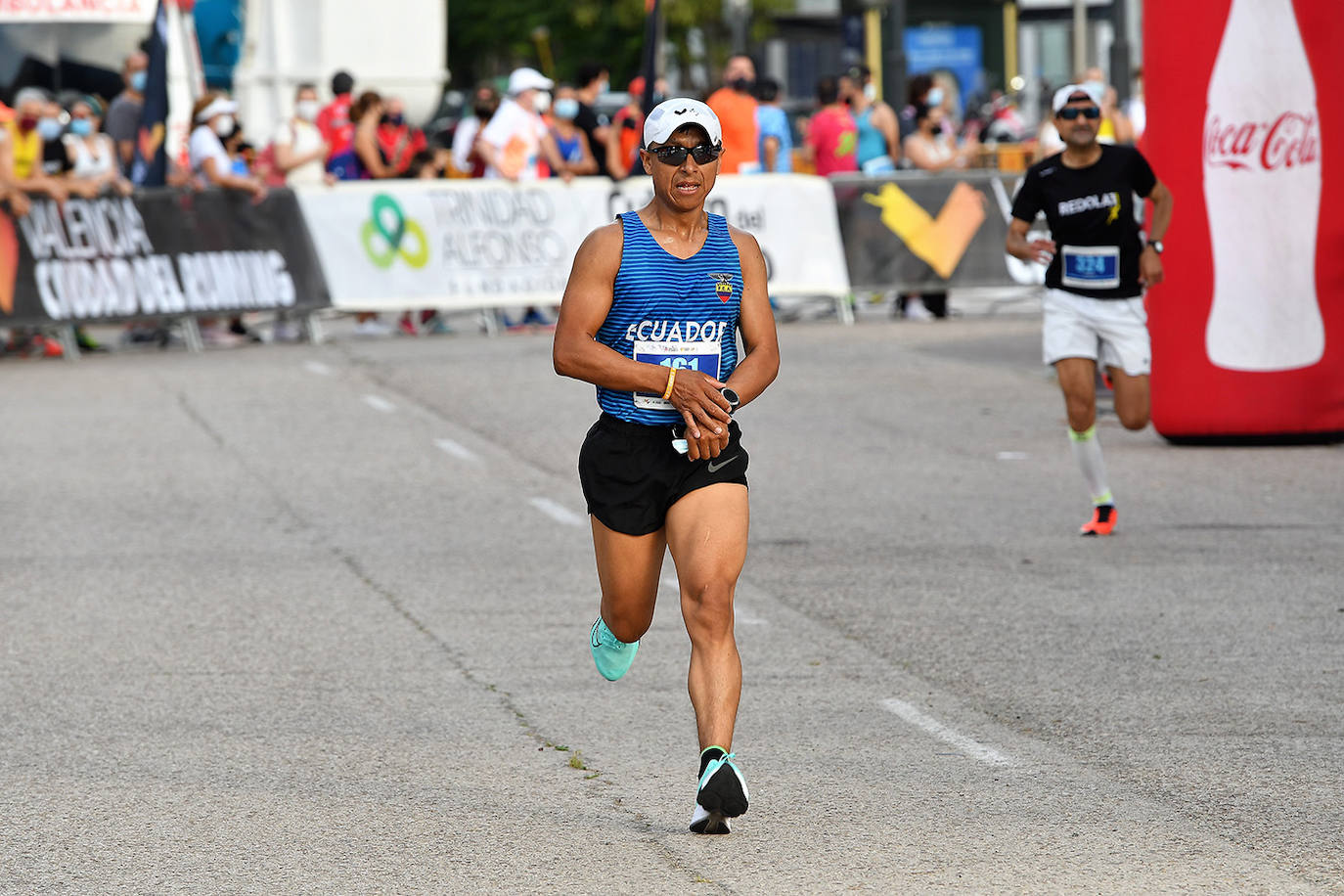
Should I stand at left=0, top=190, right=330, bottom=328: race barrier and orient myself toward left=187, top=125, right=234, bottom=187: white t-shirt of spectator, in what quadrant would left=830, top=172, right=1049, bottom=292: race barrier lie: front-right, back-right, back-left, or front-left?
front-right

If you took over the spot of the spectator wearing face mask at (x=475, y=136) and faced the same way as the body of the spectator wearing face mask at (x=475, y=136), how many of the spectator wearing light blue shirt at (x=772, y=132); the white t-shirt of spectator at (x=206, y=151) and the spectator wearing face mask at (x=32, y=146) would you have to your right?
2

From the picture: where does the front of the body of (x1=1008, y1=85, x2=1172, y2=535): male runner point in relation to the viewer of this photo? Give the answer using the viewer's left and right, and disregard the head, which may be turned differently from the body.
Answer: facing the viewer

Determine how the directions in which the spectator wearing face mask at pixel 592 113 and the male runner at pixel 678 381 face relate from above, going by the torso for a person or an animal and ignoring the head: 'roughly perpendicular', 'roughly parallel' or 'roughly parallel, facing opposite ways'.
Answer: roughly perpendicular

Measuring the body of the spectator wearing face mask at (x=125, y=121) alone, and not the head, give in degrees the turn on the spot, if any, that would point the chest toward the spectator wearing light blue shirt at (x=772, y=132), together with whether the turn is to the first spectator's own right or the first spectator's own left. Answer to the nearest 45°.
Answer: approximately 45° to the first spectator's own left

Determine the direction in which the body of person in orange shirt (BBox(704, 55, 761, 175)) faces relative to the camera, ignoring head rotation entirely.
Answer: toward the camera

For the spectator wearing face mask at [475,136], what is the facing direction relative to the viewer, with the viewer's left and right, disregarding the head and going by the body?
facing the viewer and to the right of the viewer

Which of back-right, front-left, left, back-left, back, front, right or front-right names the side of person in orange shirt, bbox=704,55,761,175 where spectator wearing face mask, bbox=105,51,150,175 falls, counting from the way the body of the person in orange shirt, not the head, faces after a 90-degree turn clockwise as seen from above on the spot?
front

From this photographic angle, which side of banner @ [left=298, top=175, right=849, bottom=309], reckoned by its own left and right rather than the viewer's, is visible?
front

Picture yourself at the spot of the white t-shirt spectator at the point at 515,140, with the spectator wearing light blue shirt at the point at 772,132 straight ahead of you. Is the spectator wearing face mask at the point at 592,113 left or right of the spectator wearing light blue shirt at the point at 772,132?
left

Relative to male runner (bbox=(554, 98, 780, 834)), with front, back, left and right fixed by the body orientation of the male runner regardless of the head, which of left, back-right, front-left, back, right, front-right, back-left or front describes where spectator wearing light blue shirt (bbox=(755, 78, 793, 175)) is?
back
